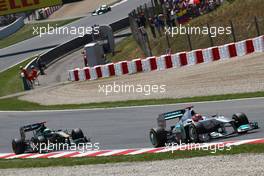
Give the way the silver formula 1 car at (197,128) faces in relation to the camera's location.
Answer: facing the viewer and to the right of the viewer

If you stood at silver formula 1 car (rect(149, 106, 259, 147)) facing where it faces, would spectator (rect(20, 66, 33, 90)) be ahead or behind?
behind

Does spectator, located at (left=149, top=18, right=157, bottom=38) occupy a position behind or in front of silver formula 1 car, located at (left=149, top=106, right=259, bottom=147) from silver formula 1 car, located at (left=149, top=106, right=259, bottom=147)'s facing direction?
behind
